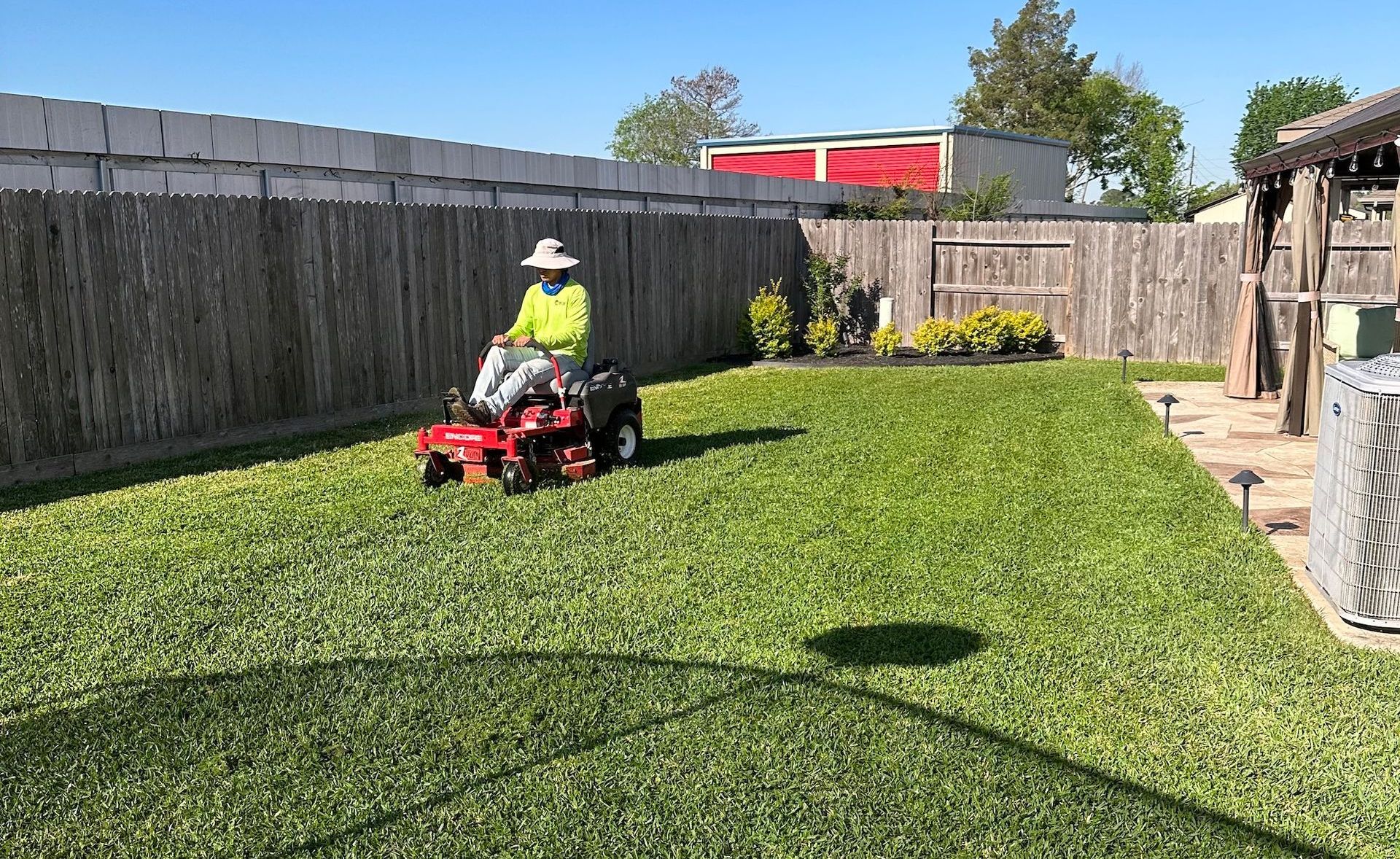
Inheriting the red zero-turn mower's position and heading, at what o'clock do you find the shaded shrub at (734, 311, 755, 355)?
The shaded shrub is roughly at 5 o'clock from the red zero-turn mower.

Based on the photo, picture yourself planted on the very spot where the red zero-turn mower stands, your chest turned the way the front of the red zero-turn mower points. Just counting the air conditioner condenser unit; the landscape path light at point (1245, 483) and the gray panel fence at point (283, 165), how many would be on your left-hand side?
2

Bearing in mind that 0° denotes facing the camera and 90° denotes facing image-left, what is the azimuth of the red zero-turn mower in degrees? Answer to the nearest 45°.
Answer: approximately 45°

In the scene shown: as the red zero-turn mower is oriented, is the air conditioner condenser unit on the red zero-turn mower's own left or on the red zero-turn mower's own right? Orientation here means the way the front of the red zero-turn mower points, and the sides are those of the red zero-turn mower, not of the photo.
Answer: on the red zero-turn mower's own left

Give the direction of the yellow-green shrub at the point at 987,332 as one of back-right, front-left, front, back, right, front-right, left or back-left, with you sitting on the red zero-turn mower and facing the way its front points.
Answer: back

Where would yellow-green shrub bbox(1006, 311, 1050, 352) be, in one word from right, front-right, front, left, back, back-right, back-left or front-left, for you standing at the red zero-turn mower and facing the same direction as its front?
back

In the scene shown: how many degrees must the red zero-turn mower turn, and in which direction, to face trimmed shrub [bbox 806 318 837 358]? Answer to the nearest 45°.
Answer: approximately 180°

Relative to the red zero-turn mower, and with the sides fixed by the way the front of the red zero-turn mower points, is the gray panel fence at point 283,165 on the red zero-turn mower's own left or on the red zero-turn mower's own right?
on the red zero-turn mower's own right

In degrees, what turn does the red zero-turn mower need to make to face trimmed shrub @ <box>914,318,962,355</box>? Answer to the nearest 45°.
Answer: approximately 180°

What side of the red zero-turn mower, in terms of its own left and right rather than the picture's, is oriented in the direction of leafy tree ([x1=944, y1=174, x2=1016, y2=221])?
back

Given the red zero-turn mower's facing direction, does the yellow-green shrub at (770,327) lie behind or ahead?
behind

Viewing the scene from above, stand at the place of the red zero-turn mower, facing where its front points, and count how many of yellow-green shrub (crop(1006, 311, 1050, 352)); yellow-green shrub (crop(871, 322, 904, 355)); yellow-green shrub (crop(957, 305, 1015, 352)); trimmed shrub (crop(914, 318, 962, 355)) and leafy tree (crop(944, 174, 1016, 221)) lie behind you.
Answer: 5

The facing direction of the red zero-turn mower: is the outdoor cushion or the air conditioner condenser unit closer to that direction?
the air conditioner condenser unit

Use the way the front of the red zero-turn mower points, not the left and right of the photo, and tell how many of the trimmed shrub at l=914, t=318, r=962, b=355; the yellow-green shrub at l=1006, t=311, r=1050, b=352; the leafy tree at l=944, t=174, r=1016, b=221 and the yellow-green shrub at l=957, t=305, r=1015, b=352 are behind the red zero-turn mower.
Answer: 4

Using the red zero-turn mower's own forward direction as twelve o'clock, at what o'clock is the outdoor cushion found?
The outdoor cushion is roughly at 7 o'clock from the red zero-turn mower.

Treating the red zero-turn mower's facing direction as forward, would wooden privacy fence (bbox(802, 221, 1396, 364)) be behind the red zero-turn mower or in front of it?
behind

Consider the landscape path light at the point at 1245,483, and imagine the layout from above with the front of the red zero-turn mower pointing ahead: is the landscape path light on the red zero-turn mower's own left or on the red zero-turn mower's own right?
on the red zero-turn mower's own left

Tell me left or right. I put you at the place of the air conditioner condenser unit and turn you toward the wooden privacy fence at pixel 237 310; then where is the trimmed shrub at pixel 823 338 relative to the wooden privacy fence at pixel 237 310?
right

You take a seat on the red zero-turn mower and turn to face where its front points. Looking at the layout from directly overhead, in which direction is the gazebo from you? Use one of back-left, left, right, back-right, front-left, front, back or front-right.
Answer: back-left
